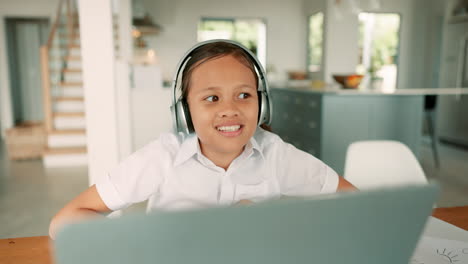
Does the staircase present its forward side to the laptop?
yes

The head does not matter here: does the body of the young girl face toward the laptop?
yes

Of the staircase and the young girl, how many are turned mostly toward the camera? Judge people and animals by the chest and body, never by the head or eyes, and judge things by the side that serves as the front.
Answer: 2

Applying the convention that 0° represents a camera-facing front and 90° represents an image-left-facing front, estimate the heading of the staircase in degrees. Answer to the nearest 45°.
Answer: approximately 0°

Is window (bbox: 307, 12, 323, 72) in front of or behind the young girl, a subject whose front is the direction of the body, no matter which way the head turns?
behind

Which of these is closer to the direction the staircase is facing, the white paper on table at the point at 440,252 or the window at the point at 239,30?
the white paper on table

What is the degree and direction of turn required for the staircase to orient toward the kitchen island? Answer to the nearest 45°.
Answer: approximately 45° to its left
